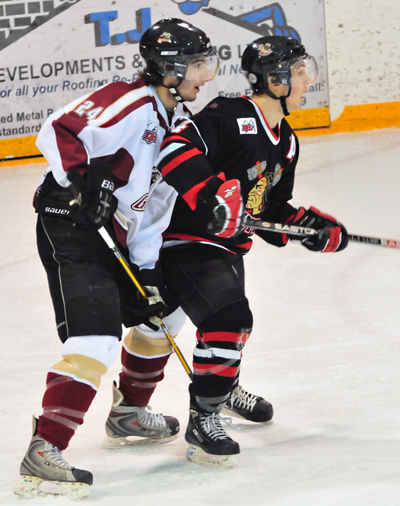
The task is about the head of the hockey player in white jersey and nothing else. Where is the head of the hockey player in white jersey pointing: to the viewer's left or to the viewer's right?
to the viewer's right

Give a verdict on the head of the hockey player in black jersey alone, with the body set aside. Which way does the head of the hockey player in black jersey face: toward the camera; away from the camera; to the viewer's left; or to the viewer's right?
to the viewer's right

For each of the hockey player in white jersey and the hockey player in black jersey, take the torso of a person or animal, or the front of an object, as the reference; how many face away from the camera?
0

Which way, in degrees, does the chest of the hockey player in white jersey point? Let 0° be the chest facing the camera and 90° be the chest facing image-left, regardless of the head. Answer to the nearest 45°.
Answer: approximately 270°

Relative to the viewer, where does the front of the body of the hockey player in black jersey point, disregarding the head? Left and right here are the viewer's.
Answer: facing the viewer and to the right of the viewer
